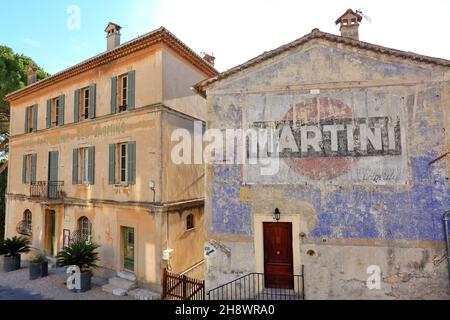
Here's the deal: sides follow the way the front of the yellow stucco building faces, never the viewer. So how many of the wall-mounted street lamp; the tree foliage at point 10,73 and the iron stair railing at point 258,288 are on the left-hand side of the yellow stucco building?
2

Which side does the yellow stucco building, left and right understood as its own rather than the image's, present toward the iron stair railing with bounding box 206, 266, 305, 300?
left

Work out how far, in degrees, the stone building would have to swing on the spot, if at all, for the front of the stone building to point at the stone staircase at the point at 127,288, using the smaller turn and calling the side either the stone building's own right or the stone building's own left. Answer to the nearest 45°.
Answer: approximately 90° to the stone building's own right

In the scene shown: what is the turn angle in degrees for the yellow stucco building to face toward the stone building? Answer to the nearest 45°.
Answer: approximately 90° to its left

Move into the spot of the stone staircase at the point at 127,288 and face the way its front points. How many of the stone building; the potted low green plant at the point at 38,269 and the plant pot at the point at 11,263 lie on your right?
2

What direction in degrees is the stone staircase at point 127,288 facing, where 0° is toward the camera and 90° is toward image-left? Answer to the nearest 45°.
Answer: approximately 45°

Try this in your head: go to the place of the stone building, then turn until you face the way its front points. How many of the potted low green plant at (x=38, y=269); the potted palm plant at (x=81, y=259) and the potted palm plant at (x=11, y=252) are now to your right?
3
